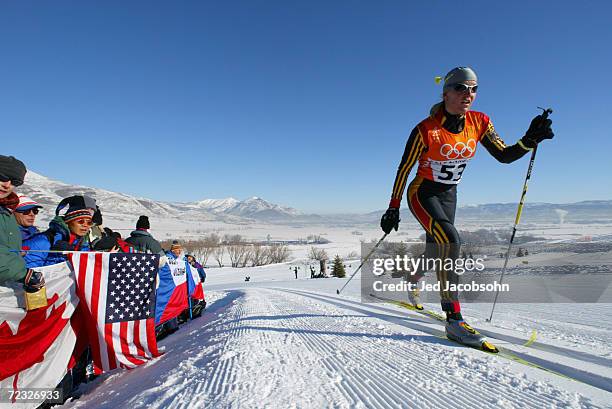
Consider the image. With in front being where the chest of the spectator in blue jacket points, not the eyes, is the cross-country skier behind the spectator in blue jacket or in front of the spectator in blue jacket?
in front

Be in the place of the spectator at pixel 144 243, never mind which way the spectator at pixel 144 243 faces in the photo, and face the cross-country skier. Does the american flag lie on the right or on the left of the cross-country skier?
right

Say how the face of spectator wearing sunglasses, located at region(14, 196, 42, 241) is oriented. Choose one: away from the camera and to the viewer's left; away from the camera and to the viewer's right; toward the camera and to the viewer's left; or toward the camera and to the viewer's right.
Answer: toward the camera and to the viewer's right

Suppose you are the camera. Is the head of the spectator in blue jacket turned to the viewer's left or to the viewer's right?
to the viewer's right

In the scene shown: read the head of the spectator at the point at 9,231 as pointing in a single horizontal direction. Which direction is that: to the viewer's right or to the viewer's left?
to the viewer's right

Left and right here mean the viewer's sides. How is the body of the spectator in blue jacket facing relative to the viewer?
facing the viewer and to the right of the viewer

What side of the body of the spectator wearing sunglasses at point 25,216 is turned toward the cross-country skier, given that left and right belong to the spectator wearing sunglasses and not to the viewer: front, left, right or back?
front

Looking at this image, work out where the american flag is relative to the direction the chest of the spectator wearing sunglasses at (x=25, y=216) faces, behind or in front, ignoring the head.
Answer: in front

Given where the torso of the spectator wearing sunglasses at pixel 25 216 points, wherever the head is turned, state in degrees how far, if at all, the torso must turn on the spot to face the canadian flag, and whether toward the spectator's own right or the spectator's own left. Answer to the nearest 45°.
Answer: approximately 45° to the spectator's own right

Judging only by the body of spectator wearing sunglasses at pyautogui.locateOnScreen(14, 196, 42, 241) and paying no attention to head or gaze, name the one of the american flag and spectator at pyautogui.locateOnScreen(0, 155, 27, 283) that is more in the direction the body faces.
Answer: the american flag

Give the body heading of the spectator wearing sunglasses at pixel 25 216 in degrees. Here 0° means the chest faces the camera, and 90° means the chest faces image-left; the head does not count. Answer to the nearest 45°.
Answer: approximately 315°
